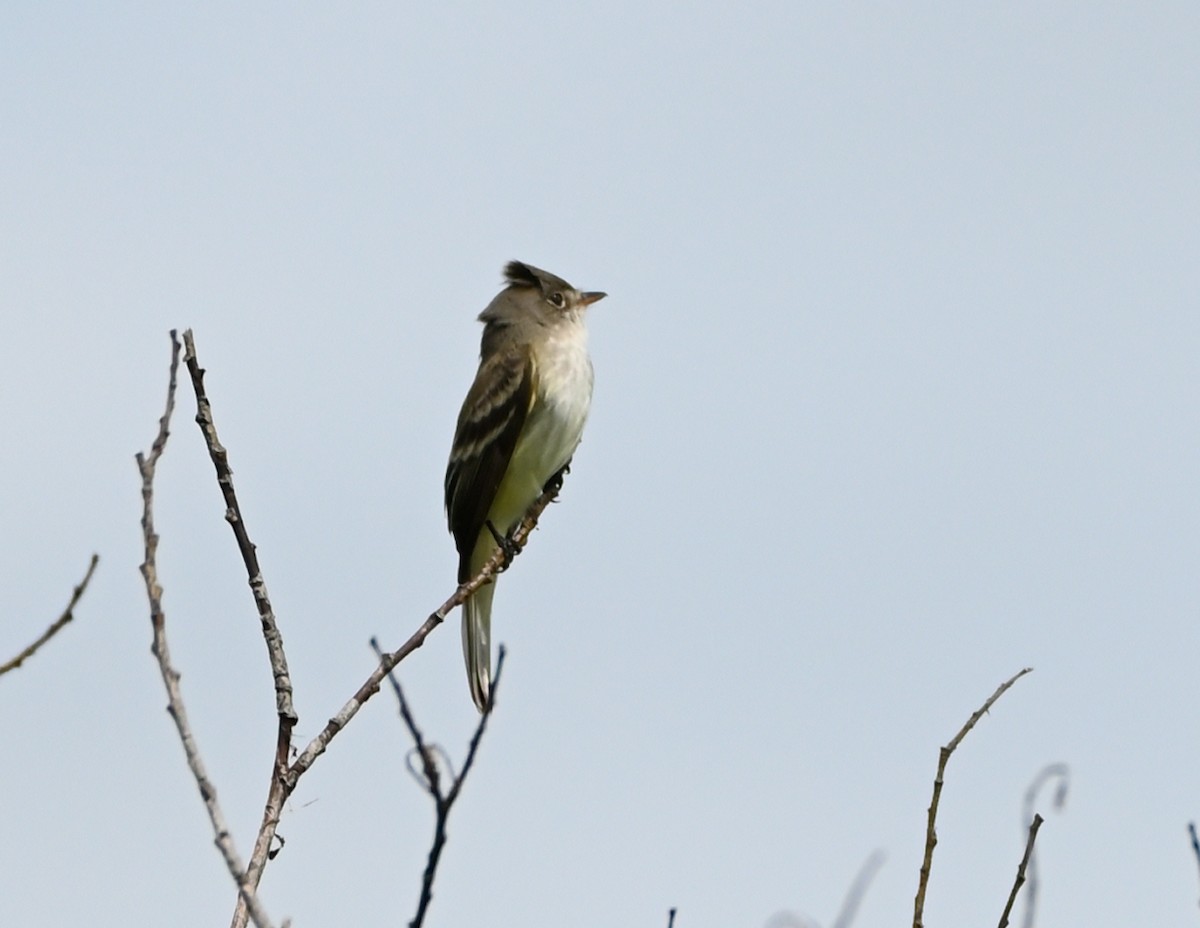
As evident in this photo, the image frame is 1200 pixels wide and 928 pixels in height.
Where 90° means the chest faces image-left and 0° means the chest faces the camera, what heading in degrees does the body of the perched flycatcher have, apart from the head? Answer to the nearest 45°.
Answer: approximately 270°
